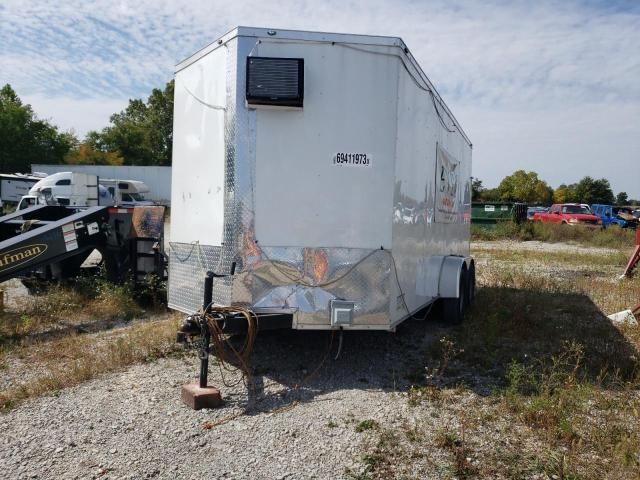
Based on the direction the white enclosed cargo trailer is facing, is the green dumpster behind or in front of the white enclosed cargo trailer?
behind

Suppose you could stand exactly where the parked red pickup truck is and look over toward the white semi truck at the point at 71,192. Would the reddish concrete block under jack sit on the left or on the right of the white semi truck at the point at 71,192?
left

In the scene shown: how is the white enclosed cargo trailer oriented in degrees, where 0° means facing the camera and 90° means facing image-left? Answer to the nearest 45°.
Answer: approximately 45°

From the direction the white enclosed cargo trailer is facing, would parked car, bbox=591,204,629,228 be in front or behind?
behind

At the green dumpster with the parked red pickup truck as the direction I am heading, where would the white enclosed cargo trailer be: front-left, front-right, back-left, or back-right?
back-right

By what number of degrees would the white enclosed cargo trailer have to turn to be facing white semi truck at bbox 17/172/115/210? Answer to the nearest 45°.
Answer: approximately 90° to its right

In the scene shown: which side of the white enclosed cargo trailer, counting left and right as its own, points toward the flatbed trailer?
right

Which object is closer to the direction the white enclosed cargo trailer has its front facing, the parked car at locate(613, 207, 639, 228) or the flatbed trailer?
the flatbed trailer

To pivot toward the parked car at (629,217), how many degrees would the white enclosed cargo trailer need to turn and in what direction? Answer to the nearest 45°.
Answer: approximately 180°

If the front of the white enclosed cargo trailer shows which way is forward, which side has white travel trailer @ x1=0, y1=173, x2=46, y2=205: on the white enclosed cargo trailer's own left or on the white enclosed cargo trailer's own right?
on the white enclosed cargo trailer's own right
